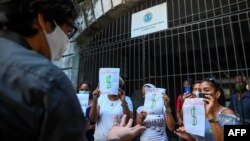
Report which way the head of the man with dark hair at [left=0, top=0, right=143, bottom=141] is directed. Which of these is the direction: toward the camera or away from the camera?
away from the camera

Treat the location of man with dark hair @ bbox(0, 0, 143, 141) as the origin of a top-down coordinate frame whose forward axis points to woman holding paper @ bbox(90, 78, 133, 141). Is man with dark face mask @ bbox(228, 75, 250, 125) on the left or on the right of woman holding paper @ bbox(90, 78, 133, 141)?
right

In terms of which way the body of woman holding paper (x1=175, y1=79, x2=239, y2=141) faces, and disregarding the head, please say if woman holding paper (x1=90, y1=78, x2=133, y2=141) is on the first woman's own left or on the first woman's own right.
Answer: on the first woman's own right

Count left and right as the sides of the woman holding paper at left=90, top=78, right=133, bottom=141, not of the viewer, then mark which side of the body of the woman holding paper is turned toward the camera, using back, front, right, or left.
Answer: front

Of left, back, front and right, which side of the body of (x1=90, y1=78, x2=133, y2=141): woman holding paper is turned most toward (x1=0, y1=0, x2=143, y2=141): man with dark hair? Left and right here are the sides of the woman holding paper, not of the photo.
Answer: front

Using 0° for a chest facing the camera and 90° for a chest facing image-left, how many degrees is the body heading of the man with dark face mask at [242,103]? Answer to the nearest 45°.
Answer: approximately 45°

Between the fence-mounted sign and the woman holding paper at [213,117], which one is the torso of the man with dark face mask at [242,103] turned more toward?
the woman holding paper

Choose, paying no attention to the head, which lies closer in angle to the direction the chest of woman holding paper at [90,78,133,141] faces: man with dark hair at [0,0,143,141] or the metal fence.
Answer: the man with dark hair

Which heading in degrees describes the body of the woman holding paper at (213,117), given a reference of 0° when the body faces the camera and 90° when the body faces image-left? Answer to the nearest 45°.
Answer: approximately 45°

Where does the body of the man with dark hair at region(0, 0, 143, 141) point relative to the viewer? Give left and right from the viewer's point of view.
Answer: facing away from the viewer and to the right of the viewer

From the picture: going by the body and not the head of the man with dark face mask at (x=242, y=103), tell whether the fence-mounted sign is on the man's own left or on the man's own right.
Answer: on the man's own right

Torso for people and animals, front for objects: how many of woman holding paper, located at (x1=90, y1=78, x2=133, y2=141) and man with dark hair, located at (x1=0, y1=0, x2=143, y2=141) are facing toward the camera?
1
